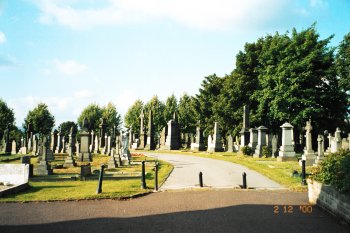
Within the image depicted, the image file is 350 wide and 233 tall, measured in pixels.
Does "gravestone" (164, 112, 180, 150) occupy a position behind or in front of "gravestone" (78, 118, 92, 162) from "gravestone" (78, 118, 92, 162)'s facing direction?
behind

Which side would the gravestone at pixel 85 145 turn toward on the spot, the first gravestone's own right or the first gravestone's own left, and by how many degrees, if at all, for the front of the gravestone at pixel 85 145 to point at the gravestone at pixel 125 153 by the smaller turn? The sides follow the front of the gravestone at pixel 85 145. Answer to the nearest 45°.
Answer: approximately 45° to the first gravestone's own left

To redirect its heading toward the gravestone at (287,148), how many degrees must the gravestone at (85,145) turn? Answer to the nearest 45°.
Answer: approximately 90° to its left

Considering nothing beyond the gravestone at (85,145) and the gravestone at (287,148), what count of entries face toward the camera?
2

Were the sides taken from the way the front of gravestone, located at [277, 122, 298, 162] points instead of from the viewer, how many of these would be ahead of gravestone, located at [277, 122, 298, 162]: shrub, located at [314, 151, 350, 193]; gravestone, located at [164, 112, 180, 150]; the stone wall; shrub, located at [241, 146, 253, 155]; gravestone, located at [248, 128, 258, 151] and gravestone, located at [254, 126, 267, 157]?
2

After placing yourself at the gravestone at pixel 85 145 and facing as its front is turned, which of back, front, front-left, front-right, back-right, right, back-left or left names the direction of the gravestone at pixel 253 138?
left

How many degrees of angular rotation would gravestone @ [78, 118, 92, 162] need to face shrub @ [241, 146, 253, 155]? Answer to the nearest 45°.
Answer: approximately 90° to its left

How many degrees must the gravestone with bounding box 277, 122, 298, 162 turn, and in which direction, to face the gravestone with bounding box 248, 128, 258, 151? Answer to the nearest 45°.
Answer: approximately 135° to its right

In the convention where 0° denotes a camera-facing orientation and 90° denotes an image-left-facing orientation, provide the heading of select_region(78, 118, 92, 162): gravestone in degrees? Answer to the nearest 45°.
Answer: approximately 0°

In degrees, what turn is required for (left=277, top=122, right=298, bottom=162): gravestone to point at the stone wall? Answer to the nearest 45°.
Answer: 0° — it already faces it

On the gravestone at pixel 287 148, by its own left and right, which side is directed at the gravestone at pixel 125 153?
right

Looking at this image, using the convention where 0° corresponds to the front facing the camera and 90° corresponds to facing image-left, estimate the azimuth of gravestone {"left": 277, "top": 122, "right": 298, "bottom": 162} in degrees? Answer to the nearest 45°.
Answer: approximately 0°

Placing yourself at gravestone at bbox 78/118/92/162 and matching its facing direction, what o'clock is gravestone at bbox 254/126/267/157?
gravestone at bbox 254/126/267/157 is roughly at 9 o'clock from gravestone at bbox 78/118/92/162.

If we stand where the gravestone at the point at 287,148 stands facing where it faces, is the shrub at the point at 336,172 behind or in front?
in front
